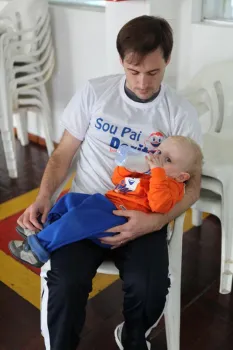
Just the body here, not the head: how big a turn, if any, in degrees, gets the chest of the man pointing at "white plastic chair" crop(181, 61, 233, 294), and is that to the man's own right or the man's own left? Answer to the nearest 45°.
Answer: approximately 135° to the man's own left

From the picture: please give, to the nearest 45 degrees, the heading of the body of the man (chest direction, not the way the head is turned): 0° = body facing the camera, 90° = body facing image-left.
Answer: approximately 0°
